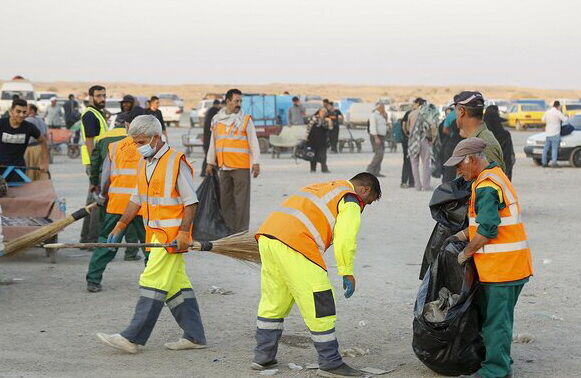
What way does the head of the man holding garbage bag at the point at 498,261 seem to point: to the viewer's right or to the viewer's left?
to the viewer's left

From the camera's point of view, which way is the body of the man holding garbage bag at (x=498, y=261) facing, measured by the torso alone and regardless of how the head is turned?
to the viewer's left

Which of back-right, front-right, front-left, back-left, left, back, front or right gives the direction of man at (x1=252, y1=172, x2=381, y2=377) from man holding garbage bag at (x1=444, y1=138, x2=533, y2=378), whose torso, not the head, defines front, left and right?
front

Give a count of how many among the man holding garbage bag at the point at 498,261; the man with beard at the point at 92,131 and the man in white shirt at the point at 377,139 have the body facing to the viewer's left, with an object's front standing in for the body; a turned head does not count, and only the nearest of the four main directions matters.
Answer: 1

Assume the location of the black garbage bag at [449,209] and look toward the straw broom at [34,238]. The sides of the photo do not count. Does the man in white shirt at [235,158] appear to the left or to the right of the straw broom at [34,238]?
right

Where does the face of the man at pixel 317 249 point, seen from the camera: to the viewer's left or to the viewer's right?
to the viewer's right

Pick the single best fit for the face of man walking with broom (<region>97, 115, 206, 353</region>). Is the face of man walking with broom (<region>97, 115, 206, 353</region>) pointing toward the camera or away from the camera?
toward the camera

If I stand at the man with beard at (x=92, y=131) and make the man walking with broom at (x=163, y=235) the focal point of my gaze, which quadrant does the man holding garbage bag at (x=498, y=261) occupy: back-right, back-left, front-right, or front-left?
front-left

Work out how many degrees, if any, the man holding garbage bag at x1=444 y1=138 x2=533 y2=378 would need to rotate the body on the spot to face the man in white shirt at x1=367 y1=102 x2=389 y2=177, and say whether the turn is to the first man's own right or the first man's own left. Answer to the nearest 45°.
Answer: approximately 90° to the first man's own right

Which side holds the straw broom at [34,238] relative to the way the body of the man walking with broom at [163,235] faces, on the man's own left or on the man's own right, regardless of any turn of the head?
on the man's own right

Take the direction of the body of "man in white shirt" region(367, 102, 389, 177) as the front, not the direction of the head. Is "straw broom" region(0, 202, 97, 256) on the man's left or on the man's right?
on the man's right

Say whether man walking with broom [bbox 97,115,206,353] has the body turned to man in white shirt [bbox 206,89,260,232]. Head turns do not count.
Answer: no
